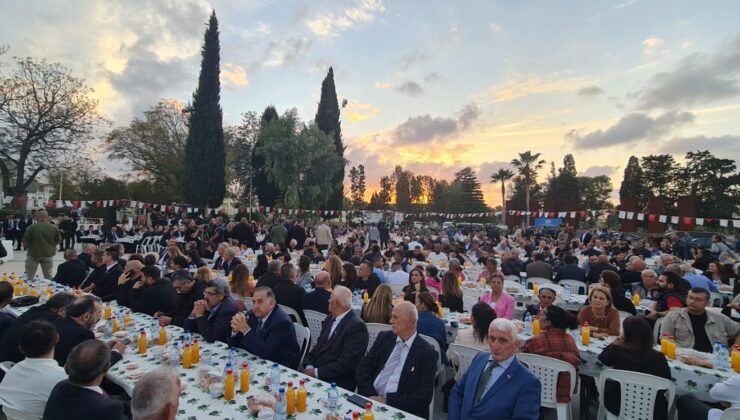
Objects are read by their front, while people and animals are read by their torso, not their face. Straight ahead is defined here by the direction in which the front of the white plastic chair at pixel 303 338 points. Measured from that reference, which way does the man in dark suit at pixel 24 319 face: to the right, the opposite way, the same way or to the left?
the opposite way

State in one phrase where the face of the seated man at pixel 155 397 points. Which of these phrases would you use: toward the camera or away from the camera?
away from the camera

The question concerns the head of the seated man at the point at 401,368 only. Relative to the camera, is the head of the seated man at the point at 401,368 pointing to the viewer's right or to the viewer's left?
to the viewer's left

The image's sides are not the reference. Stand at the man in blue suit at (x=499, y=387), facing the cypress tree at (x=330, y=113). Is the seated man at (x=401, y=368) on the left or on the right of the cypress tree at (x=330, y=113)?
left

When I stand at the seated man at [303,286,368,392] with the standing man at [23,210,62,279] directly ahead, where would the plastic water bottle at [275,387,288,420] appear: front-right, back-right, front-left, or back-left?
back-left

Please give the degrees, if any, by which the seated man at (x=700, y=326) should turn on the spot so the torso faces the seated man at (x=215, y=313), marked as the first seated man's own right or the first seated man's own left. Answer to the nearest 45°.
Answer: approximately 45° to the first seated man's own right

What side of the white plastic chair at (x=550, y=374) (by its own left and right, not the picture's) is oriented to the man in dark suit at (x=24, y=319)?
left

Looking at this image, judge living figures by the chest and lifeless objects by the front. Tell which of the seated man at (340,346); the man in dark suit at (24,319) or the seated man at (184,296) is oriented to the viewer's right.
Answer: the man in dark suit
